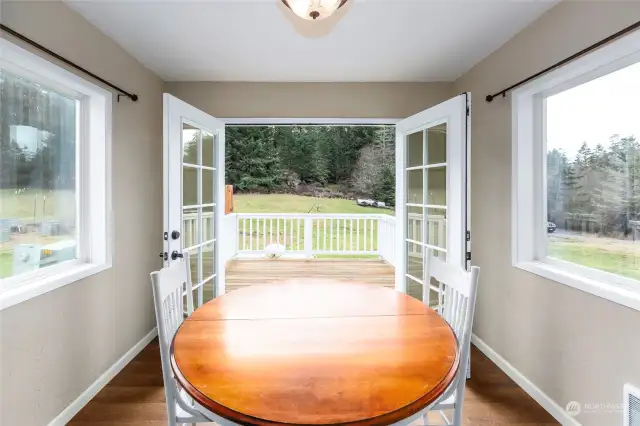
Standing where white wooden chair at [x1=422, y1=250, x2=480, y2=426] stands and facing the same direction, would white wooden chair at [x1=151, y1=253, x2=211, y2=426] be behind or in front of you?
in front

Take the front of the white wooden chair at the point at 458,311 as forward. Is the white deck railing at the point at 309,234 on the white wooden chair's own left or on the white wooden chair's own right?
on the white wooden chair's own right

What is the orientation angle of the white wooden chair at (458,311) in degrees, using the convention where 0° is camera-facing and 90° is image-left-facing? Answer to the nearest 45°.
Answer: approximately 45°

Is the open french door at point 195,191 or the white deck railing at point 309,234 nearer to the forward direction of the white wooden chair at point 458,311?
the open french door

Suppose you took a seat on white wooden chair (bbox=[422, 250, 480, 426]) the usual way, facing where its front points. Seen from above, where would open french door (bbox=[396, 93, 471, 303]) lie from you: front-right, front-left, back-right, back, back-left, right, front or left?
back-right
